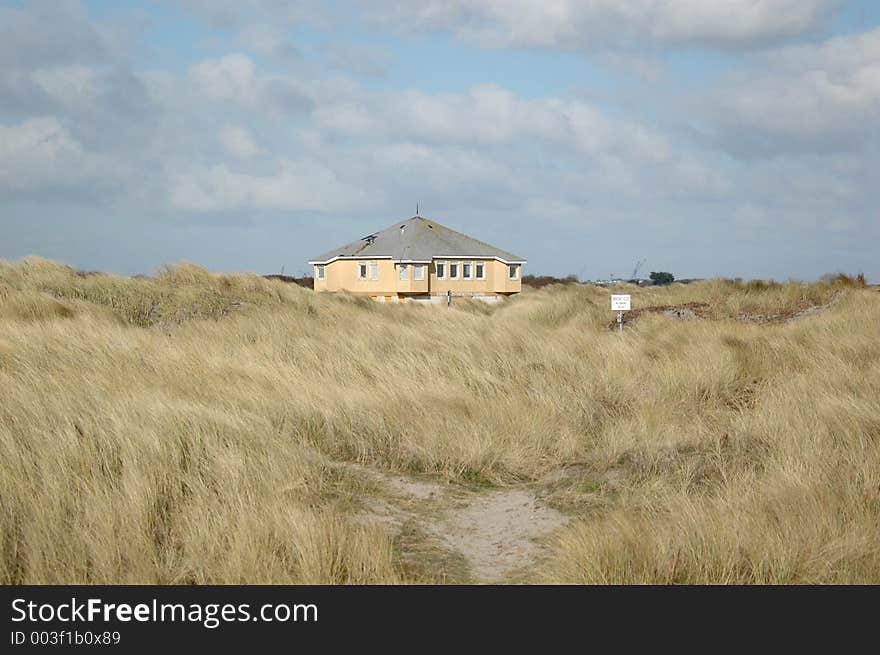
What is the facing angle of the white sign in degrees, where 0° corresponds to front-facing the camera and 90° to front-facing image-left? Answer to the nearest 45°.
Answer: approximately 0°

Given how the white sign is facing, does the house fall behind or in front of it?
behind
